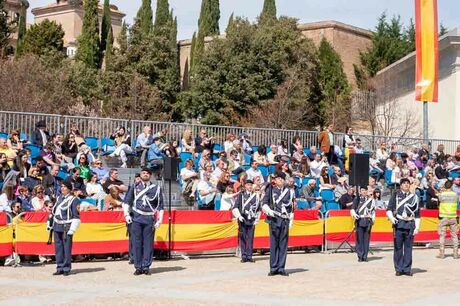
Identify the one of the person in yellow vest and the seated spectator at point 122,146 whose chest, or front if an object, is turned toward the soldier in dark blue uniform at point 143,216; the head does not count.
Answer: the seated spectator

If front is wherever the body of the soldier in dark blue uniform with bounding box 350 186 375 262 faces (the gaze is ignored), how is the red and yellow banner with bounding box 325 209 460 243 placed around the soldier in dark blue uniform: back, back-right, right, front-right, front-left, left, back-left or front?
back

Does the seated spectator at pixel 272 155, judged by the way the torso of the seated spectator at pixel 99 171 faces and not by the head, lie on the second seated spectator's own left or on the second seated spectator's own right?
on the second seated spectator's own left

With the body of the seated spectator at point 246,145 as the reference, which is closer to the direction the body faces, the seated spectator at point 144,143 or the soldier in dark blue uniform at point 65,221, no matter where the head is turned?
the soldier in dark blue uniform

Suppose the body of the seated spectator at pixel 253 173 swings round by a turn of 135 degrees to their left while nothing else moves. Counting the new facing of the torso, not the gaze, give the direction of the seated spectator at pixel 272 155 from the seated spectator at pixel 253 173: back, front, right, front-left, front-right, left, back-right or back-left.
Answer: front-left

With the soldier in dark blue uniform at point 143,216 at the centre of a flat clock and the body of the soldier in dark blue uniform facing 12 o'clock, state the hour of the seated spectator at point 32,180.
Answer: The seated spectator is roughly at 5 o'clock from the soldier in dark blue uniform.

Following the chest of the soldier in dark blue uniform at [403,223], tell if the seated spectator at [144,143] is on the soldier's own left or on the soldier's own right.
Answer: on the soldier's own right

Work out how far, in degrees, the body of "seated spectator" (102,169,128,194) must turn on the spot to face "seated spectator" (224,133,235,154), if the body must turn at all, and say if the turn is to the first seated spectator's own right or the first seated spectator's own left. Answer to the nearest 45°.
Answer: approximately 90° to the first seated spectator's own left

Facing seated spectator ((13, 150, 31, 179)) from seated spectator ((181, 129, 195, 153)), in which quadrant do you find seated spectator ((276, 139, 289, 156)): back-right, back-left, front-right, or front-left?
back-left

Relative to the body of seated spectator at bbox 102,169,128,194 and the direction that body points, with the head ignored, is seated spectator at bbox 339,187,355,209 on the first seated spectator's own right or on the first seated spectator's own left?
on the first seated spectator's own left

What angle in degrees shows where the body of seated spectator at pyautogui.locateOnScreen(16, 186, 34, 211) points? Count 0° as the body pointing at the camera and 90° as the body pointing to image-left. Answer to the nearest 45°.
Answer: approximately 315°
